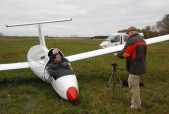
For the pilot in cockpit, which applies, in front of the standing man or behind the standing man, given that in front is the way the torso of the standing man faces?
in front

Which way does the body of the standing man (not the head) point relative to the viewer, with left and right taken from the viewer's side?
facing away from the viewer and to the left of the viewer

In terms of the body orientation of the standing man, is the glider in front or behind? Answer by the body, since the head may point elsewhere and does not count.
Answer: in front
